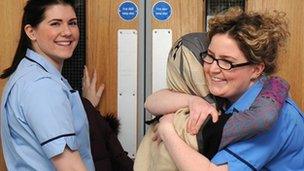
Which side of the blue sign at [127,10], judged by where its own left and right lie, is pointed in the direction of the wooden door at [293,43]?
left

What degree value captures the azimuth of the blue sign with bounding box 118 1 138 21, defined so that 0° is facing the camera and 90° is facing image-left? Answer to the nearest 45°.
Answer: approximately 0°

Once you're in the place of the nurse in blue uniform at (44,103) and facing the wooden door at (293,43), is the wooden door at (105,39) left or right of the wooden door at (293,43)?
left

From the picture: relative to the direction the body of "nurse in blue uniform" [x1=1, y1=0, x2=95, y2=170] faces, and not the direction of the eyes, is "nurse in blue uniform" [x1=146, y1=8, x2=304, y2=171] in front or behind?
in front

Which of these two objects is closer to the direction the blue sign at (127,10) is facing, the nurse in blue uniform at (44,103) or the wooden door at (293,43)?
the nurse in blue uniform

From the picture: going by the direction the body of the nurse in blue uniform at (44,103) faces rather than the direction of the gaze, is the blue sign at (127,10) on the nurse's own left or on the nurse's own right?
on the nurse's own left

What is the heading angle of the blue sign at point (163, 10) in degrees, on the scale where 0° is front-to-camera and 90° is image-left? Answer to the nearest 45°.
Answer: approximately 0°
